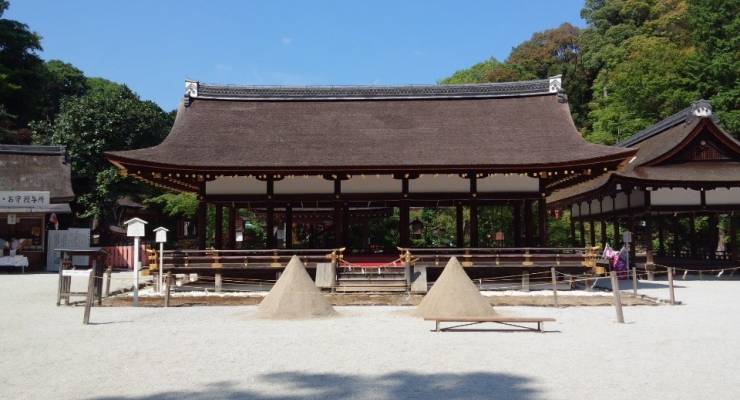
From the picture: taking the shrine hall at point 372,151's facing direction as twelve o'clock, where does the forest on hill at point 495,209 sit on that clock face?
The forest on hill is roughly at 7 o'clock from the shrine hall.

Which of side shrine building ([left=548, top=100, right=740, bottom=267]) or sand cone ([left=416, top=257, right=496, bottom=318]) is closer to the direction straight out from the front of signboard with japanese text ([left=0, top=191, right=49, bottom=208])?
the sand cone

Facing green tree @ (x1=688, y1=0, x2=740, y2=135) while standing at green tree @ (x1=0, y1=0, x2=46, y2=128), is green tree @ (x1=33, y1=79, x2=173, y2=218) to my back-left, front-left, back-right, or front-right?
front-right

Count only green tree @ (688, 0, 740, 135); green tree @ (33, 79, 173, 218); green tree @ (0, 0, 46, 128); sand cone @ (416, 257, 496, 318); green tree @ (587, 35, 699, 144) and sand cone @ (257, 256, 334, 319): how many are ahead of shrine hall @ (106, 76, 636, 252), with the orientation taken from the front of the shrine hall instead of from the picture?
2

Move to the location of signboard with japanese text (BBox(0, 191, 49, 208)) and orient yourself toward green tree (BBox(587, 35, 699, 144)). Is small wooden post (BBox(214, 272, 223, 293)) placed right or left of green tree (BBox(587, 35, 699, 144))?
right

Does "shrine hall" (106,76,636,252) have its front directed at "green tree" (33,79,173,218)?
no

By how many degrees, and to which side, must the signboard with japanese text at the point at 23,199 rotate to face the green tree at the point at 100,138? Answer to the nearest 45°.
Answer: approximately 135° to its left

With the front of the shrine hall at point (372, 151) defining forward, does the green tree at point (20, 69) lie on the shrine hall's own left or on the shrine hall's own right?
on the shrine hall's own right

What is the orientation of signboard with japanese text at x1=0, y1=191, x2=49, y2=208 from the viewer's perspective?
toward the camera

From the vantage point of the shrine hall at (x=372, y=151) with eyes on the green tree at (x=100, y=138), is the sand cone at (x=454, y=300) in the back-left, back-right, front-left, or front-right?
back-left

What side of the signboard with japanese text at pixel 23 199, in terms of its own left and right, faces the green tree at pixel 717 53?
left

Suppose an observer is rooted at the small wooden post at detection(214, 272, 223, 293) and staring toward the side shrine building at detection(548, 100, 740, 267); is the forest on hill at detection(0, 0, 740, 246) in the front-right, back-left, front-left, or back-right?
front-left

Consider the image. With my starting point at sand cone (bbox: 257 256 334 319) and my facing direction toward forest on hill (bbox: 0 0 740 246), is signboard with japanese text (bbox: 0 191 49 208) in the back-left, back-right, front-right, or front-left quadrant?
front-left

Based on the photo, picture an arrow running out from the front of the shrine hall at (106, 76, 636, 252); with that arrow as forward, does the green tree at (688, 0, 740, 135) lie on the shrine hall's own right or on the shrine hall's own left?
on the shrine hall's own left

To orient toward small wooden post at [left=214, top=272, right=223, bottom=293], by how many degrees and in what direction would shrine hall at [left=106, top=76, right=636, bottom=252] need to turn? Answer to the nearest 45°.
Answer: approximately 90° to its right

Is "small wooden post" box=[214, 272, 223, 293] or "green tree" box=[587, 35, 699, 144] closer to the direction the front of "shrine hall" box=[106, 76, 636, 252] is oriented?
the small wooden post

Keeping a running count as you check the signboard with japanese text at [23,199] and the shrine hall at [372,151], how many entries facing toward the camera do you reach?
2

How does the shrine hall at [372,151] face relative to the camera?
toward the camera

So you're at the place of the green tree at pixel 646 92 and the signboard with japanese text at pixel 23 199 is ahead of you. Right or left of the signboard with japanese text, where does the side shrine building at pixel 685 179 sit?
left

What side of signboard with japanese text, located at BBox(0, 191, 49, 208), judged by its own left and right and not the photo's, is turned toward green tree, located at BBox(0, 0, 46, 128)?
back
